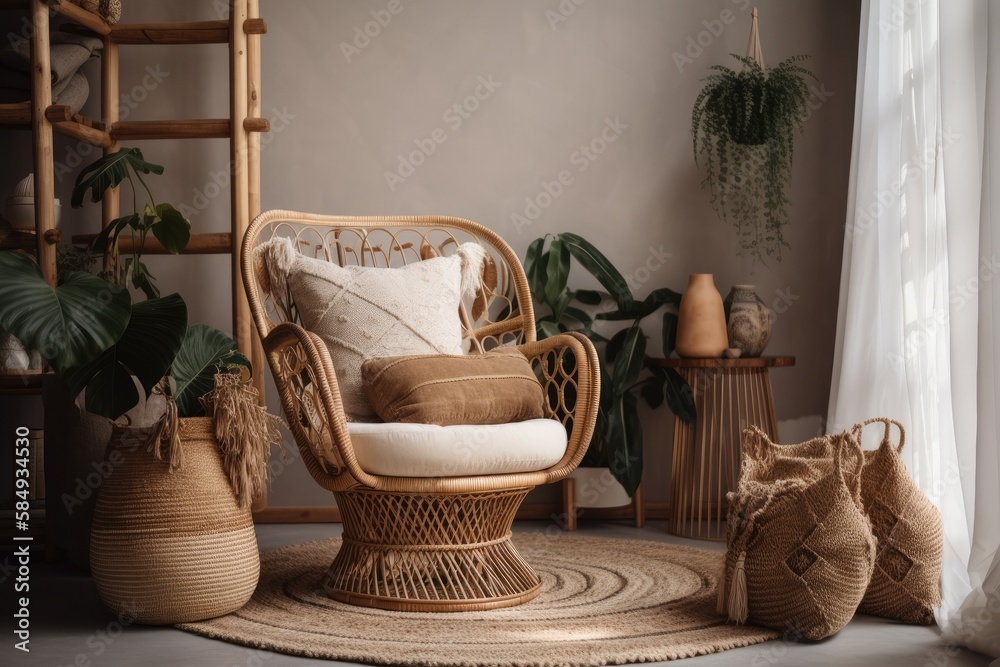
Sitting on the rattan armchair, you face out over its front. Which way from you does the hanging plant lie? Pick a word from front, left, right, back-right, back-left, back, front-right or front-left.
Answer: left

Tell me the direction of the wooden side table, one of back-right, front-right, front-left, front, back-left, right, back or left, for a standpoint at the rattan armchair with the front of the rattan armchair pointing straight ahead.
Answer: left

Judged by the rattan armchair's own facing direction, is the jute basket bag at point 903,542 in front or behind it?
in front

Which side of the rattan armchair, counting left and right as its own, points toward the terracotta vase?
left

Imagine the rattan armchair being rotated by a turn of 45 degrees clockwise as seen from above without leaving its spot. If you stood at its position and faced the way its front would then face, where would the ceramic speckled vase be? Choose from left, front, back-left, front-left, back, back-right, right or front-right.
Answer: back-left

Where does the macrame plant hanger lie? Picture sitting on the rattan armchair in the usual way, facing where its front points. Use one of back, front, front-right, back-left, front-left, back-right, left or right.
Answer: left

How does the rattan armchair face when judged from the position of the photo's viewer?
facing the viewer and to the right of the viewer

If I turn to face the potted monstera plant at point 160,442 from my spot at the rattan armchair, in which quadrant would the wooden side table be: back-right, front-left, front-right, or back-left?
back-right

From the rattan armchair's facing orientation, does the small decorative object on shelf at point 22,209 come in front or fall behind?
behind

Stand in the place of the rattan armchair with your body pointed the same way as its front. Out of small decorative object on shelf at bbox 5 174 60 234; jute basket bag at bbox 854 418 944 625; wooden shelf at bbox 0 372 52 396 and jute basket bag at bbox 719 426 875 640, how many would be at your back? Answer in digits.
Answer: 2

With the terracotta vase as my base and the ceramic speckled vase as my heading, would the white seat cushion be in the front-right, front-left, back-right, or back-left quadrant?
back-right
